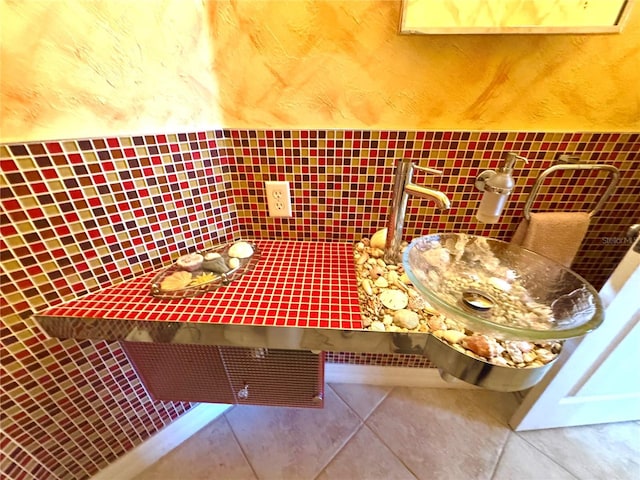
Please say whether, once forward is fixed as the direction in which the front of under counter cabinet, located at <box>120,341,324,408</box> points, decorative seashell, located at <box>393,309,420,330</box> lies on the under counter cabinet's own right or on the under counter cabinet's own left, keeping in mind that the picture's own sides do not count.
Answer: on the under counter cabinet's own left

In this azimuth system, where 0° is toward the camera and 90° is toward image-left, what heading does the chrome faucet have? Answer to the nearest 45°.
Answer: approximately 270°

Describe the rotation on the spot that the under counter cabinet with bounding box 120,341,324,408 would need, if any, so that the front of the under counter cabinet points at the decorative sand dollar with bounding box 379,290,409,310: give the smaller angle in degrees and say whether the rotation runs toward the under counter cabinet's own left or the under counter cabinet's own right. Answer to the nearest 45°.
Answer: approximately 45° to the under counter cabinet's own left

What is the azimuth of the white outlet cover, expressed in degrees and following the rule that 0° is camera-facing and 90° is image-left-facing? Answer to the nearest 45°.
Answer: approximately 0°

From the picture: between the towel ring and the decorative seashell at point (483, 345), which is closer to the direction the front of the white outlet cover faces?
the decorative seashell

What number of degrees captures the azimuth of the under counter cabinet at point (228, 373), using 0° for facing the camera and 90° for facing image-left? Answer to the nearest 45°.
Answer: approximately 0°

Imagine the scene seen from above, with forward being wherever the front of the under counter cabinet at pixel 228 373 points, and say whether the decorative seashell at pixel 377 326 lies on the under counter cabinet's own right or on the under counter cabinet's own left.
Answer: on the under counter cabinet's own left

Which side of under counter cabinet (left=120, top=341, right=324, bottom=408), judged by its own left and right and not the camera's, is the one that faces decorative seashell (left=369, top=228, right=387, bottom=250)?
left
